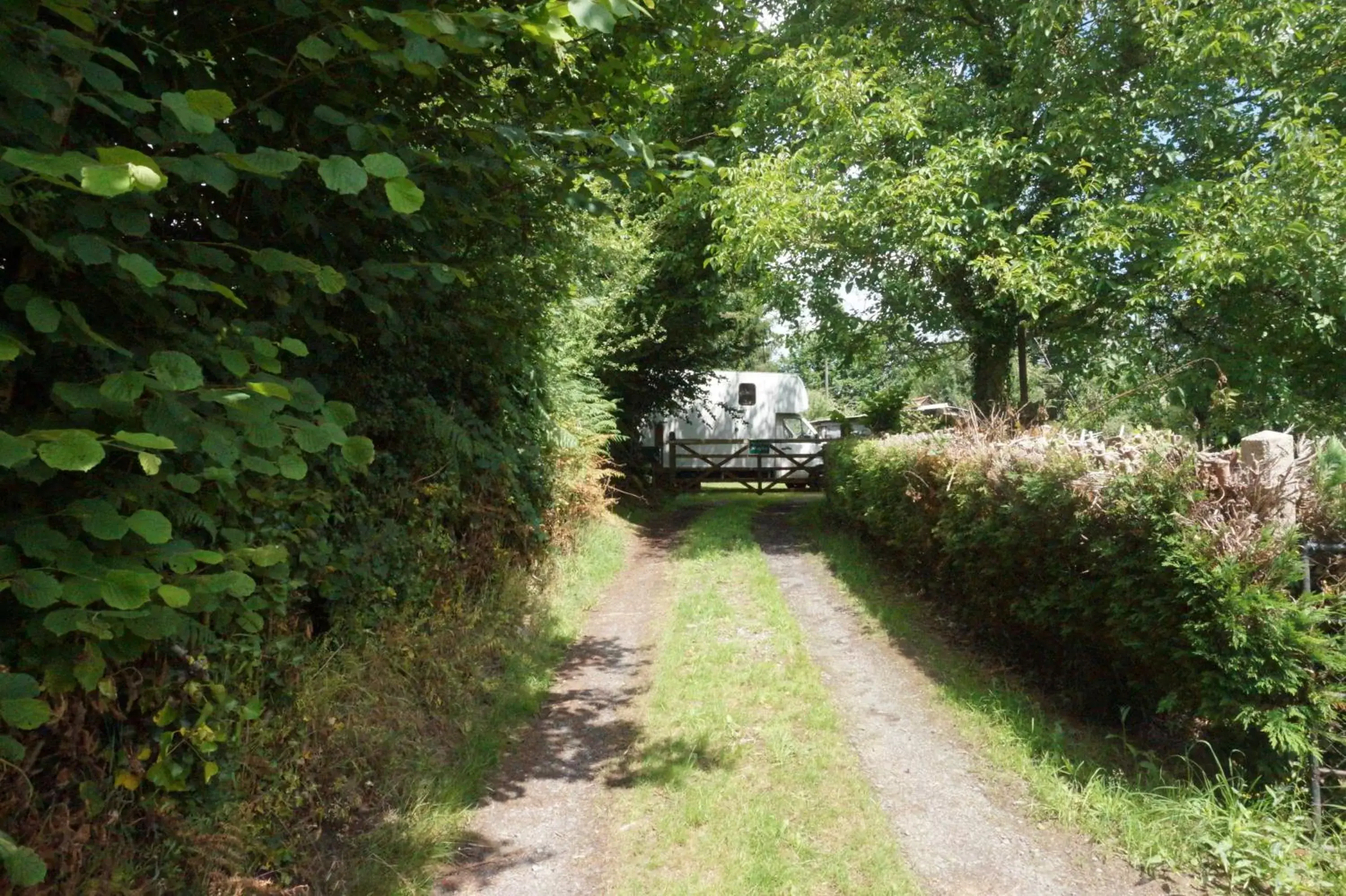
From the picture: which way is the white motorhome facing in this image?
to the viewer's right

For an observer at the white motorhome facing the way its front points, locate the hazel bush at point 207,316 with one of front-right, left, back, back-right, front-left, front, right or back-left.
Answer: right

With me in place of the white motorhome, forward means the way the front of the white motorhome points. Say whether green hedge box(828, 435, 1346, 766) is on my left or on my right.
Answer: on my right
